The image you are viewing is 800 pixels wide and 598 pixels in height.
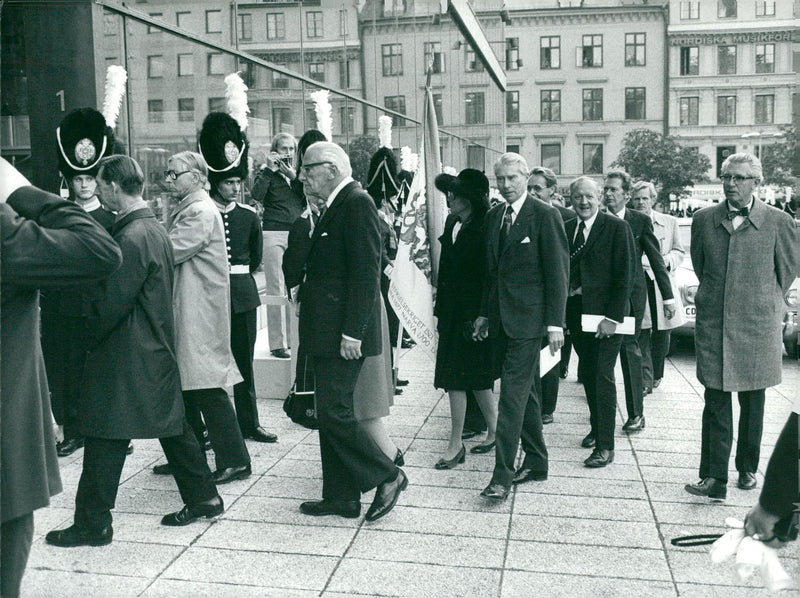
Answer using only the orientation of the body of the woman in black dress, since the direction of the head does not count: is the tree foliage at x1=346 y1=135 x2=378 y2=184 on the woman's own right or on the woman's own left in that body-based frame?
on the woman's own right

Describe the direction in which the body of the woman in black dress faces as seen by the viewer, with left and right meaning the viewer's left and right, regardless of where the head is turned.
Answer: facing the viewer and to the left of the viewer

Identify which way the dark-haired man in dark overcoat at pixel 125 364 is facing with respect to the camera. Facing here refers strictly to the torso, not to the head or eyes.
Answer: to the viewer's left

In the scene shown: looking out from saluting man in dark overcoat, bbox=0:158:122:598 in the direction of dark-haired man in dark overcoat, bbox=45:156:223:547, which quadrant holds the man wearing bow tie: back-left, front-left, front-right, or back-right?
front-right

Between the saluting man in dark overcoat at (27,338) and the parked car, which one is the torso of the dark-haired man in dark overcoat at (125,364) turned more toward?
the saluting man in dark overcoat

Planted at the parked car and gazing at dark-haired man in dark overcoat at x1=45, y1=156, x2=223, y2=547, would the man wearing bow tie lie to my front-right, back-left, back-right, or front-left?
front-left

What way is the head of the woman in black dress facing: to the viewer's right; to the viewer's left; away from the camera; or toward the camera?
to the viewer's left

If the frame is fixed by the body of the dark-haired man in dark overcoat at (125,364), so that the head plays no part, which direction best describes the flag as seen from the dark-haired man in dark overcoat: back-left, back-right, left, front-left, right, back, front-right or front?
back-right

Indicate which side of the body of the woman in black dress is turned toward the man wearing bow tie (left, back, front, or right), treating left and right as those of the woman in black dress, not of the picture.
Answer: back

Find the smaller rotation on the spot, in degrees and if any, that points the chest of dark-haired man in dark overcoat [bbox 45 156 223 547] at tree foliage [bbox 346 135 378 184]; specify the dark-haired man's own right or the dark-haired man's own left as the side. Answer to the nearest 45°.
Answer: approximately 90° to the dark-haired man's own right

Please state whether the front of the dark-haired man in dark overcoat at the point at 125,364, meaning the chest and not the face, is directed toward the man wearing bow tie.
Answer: no

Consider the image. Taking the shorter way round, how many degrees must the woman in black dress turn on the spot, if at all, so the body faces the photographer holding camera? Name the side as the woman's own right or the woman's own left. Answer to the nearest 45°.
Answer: approximately 90° to the woman's own right

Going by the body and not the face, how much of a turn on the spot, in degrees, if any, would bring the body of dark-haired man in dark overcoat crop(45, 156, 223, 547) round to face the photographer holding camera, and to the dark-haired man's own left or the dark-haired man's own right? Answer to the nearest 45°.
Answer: approximately 90° to the dark-haired man's own right

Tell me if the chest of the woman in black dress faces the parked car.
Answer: no
